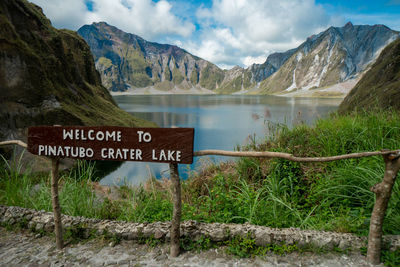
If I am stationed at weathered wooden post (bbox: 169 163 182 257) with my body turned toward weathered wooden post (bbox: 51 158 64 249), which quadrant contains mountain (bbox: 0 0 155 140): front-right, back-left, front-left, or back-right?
front-right

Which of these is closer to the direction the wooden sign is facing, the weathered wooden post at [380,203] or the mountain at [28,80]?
the weathered wooden post

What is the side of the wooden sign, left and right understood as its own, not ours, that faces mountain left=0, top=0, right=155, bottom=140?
back

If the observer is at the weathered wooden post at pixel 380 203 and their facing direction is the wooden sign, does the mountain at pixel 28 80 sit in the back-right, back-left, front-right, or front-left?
front-right

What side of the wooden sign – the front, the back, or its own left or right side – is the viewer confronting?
front

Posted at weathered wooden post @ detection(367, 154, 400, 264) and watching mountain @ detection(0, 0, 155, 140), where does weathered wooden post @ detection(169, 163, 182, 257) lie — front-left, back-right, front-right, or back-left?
front-left

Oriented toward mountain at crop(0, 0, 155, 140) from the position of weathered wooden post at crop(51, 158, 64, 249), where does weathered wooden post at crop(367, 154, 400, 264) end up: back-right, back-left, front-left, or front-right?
back-right

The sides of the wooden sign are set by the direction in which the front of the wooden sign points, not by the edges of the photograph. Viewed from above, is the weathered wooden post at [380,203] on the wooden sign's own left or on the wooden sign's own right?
on the wooden sign's own left
